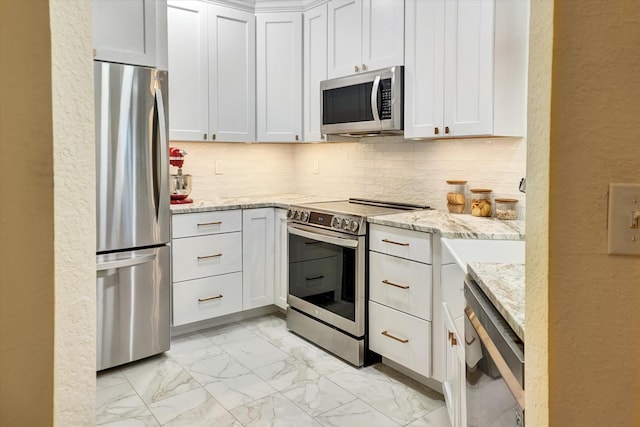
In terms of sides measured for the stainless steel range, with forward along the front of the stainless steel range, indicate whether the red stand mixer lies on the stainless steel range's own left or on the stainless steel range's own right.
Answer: on the stainless steel range's own right

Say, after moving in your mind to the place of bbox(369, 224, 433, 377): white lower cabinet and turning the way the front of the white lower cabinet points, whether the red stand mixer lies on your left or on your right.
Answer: on your right

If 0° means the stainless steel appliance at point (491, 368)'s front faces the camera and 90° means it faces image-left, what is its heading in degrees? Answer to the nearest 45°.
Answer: approximately 90°

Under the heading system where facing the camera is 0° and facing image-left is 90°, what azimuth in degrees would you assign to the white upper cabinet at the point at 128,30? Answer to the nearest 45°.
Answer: approximately 315°

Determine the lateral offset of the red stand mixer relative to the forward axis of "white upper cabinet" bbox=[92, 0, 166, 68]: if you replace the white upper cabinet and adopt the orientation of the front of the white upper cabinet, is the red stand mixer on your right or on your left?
on your left

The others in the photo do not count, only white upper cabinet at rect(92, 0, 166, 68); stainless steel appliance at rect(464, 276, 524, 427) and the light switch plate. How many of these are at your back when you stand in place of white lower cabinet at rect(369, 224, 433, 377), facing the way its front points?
0

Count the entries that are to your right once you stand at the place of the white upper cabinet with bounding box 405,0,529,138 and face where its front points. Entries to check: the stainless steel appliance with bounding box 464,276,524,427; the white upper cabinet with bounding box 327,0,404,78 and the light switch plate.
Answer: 1

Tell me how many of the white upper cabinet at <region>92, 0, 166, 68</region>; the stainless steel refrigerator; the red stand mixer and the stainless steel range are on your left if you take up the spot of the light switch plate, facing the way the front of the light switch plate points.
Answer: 0

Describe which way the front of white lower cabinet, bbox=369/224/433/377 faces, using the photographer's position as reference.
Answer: facing the viewer and to the left of the viewer

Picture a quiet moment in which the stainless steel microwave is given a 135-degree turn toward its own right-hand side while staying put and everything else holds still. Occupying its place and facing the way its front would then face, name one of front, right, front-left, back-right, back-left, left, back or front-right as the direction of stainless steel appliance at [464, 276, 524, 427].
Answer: back

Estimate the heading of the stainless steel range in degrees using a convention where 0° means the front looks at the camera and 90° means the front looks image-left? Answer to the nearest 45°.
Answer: approximately 45°

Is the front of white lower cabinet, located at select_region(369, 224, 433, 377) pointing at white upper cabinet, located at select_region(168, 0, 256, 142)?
no
